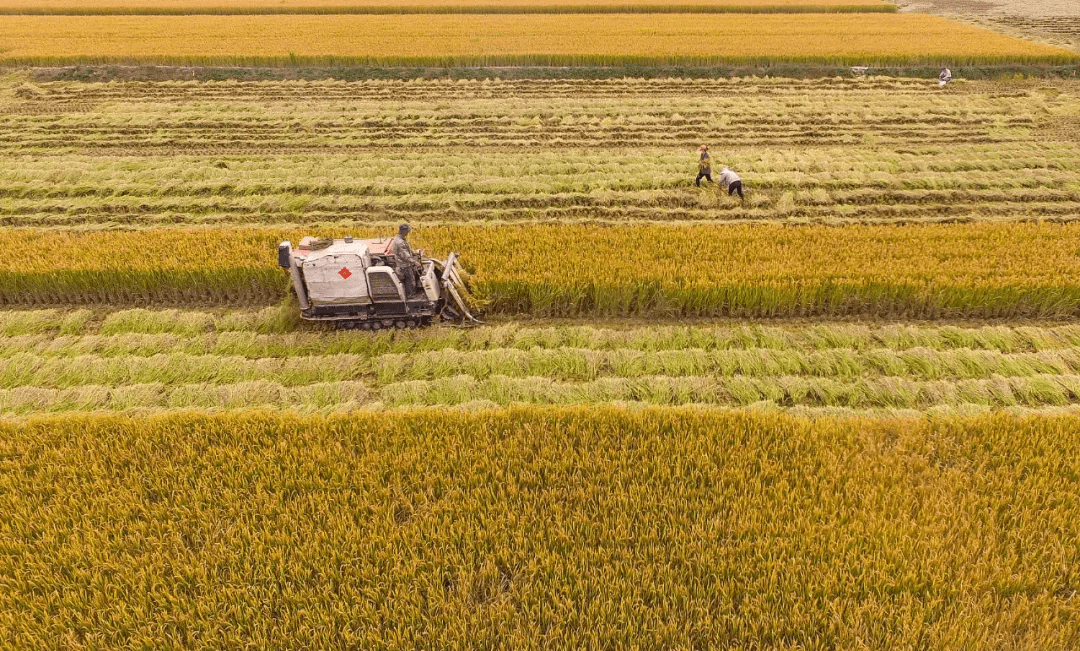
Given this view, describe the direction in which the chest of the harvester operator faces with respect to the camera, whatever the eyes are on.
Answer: to the viewer's right
